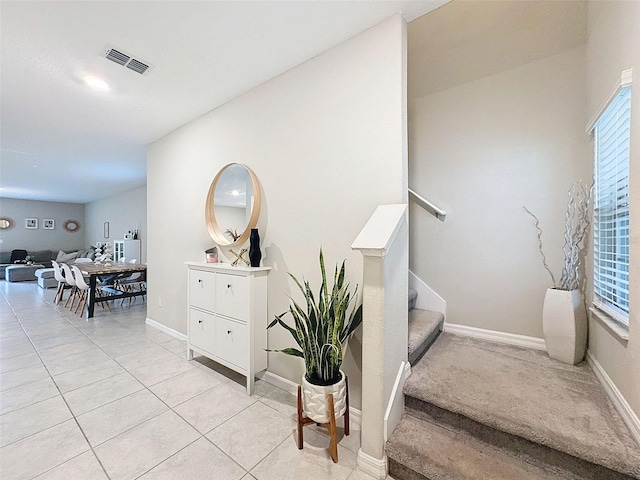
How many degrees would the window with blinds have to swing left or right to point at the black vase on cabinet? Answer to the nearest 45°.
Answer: approximately 45° to its left

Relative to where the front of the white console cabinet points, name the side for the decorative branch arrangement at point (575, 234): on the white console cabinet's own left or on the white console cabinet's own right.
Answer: on the white console cabinet's own left

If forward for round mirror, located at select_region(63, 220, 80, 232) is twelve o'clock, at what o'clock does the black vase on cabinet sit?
The black vase on cabinet is roughly at 12 o'clock from the round mirror.

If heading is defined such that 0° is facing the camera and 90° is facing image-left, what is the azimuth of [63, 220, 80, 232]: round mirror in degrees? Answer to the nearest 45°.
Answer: approximately 0°

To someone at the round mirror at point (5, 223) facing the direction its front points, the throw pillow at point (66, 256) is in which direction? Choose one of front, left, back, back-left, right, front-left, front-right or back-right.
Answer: front-left

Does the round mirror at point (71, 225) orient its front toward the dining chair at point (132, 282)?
yes

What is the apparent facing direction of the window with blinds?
to the viewer's left

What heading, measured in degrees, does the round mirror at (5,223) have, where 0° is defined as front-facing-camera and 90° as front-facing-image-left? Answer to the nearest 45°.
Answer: approximately 0°

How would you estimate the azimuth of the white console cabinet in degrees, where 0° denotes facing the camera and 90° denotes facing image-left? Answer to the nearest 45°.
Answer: approximately 45°

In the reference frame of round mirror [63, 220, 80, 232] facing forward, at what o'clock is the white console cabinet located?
The white console cabinet is roughly at 12 o'clock from the round mirror.

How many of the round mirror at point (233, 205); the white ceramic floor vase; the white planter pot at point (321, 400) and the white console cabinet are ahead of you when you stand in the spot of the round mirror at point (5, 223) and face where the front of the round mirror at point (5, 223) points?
4
